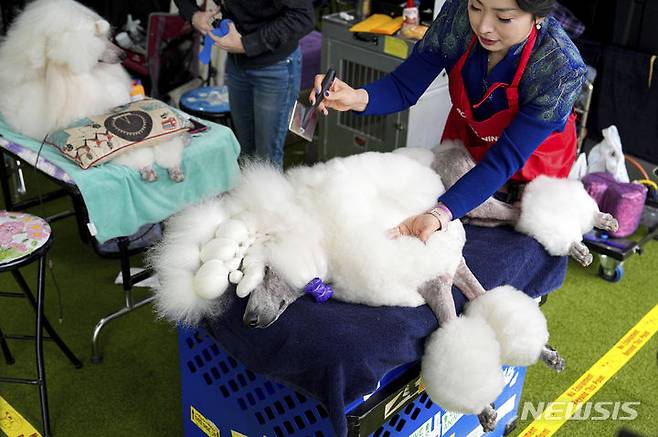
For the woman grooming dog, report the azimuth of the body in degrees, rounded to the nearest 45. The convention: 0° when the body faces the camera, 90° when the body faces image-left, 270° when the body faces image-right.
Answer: approximately 45°

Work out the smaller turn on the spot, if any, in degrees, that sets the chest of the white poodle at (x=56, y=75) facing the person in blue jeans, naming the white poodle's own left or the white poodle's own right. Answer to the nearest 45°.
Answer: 0° — it already faces them

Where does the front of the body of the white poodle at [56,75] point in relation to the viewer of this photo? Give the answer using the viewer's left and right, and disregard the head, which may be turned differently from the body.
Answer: facing to the right of the viewer

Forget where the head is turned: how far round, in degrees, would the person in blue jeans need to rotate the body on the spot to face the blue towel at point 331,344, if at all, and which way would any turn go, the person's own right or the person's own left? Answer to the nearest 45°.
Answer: approximately 45° to the person's own left

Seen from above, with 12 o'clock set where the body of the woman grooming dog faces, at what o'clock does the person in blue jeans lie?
The person in blue jeans is roughly at 3 o'clock from the woman grooming dog.
